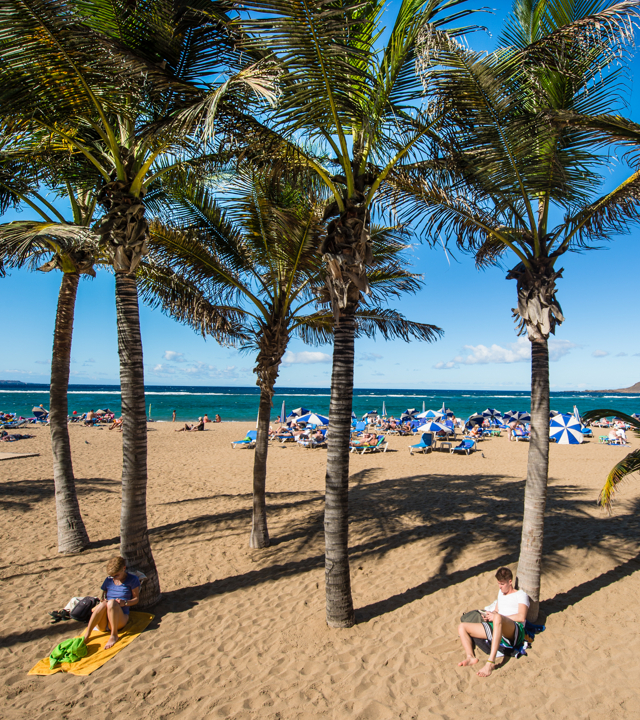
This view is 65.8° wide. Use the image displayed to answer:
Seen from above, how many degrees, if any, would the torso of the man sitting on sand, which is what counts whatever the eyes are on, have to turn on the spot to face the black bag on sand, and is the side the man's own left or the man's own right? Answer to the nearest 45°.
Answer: approximately 45° to the man's own right

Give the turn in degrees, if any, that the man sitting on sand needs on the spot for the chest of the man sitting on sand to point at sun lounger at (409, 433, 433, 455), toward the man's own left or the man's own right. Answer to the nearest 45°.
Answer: approximately 135° to the man's own right

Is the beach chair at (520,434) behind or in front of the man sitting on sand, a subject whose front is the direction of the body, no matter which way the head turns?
behind

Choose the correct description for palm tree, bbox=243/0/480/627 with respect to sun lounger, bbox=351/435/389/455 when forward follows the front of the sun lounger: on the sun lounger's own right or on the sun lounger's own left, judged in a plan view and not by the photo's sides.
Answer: on the sun lounger's own left

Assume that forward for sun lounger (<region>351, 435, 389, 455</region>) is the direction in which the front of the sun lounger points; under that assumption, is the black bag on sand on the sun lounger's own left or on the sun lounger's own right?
on the sun lounger's own left

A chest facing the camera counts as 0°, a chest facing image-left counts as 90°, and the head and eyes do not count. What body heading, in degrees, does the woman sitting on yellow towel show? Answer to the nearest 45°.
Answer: approximately 45°

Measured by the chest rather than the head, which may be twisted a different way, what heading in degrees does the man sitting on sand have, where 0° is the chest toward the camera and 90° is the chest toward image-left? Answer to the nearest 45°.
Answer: approximately 45°
